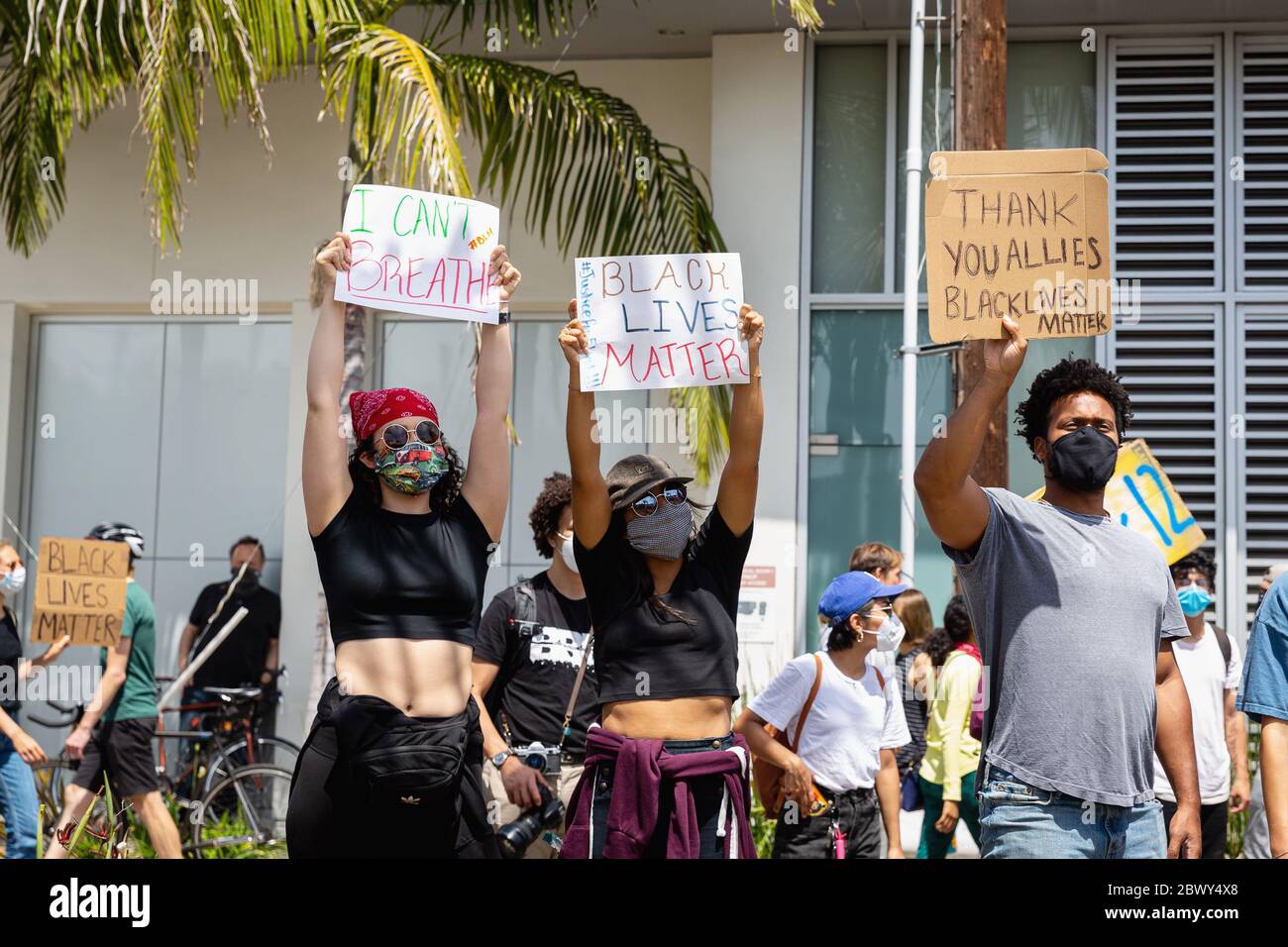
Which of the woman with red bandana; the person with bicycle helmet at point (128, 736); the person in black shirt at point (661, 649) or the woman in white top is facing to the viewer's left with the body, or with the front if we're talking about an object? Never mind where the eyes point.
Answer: the person with bicycle helmet

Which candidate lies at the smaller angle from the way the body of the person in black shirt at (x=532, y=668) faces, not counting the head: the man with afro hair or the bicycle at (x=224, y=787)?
the man with afro hair

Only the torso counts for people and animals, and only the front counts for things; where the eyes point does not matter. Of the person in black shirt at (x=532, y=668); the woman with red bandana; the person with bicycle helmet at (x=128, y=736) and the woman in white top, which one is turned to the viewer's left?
the person with bicycle helmet

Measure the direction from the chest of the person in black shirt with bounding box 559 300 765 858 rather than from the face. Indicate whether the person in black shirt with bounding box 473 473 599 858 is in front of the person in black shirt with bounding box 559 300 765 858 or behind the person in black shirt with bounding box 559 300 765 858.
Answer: behind

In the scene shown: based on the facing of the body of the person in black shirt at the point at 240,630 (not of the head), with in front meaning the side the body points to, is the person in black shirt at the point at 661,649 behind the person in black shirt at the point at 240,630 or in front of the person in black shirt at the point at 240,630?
in front

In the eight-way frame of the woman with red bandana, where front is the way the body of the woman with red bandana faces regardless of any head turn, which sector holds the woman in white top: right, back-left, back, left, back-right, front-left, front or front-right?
back-left

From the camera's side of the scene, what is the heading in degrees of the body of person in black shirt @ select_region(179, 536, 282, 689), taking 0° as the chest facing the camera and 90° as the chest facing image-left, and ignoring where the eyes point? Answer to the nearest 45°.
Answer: approximately 0°

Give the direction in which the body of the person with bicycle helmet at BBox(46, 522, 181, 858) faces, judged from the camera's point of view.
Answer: to the viewer's left
